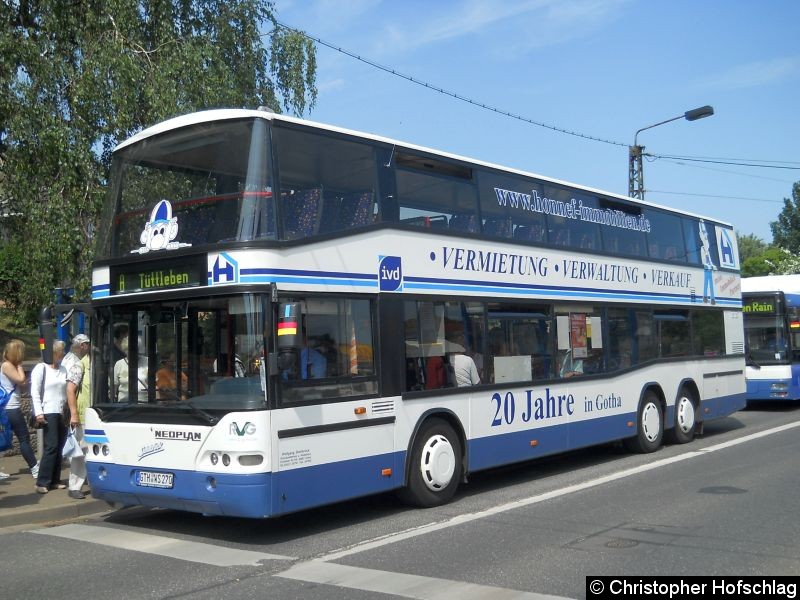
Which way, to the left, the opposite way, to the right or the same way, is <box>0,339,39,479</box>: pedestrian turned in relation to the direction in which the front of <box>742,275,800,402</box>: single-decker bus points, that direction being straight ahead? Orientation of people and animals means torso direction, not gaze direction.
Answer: the opposite way

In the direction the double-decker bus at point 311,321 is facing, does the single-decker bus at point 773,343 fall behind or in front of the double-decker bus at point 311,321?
behind

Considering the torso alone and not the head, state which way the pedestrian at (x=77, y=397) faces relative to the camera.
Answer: to the viewer's right

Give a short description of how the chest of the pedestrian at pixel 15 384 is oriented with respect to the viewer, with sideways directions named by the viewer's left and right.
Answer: facing to the right of the viewer

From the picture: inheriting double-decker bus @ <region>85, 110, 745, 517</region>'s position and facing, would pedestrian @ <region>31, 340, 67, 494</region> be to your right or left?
on your right

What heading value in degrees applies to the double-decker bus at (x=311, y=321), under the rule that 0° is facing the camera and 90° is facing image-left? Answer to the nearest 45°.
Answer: approximately 45°

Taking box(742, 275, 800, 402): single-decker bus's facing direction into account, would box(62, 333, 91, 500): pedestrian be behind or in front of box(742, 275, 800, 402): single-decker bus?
in front
